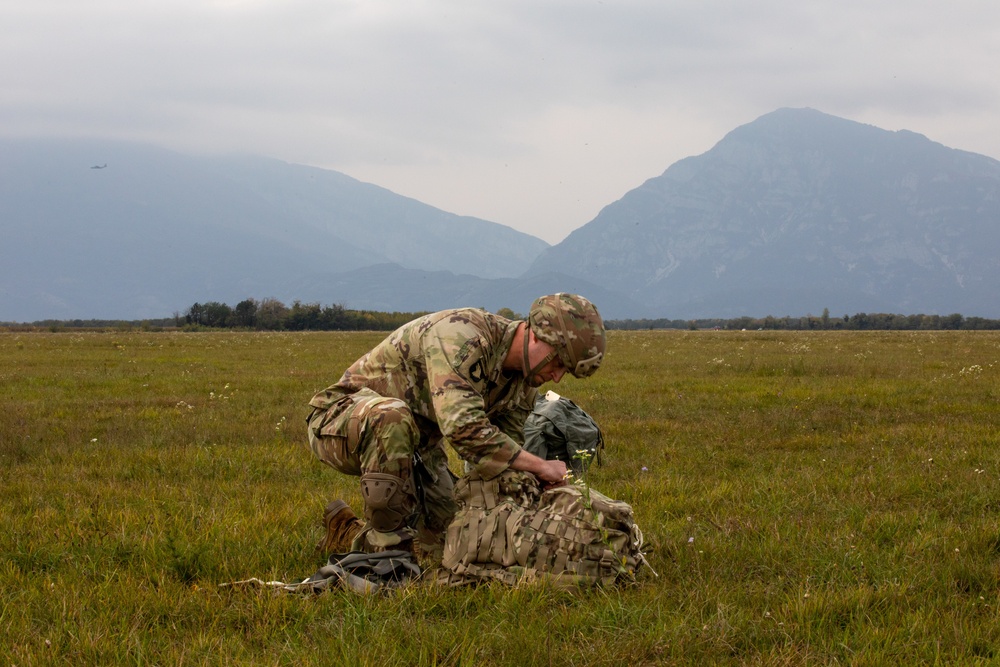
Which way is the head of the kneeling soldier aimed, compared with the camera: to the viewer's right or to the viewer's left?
to the viewer's right

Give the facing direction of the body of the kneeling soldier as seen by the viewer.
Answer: to the viewer's right
